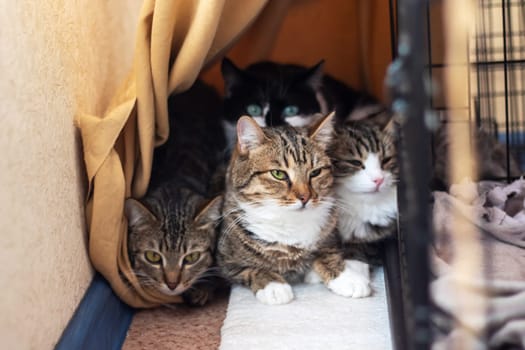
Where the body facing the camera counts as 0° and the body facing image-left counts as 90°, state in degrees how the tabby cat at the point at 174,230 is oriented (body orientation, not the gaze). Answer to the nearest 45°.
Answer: approximately 0°

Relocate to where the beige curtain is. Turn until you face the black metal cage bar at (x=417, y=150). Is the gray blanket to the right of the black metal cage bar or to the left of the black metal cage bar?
left

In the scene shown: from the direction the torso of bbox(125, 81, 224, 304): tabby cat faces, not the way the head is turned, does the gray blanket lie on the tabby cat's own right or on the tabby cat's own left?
on the tabby cat's own left
